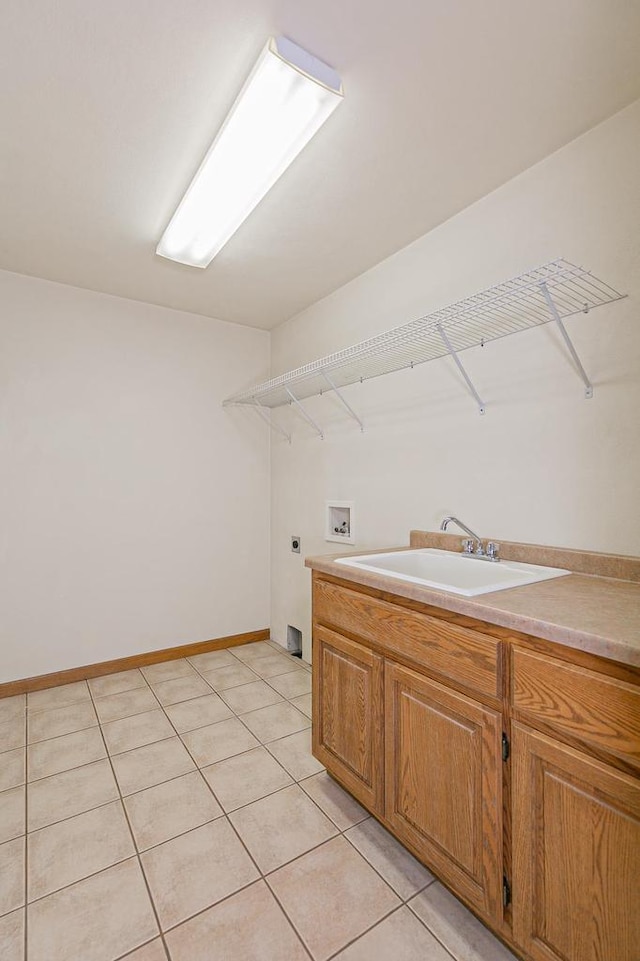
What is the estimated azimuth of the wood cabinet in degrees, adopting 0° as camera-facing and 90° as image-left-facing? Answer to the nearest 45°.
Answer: approximately 45°
